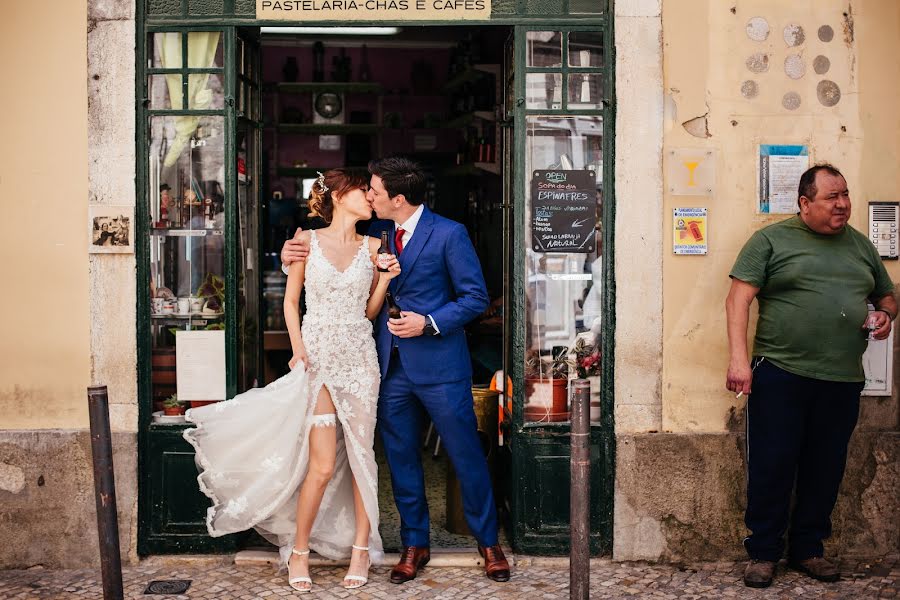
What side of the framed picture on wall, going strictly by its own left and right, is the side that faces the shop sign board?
left

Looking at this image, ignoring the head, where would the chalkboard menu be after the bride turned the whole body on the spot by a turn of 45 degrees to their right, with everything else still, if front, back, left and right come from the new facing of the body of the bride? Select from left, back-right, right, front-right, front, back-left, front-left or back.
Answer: back-left

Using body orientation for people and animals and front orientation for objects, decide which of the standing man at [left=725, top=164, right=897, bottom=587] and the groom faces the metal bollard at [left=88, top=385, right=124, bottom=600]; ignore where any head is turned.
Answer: the groom

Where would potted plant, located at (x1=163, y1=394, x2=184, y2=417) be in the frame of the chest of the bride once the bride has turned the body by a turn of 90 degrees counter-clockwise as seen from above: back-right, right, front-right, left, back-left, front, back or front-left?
back-left

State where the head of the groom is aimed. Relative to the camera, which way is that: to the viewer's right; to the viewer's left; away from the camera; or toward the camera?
to the viewer's left

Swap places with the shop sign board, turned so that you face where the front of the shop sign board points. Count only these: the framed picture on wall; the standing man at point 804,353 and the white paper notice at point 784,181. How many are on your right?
1

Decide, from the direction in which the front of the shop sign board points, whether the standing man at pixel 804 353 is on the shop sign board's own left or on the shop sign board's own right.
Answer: on the shop sign board's own left

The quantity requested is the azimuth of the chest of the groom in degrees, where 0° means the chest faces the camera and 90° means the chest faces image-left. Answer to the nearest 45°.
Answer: approximately 45°

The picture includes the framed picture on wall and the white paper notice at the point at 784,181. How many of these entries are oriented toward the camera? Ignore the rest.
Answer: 2

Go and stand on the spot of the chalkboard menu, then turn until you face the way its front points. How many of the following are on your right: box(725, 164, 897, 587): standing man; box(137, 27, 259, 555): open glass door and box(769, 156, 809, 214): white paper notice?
1

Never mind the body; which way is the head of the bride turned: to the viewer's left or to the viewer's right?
to the viewer's right
